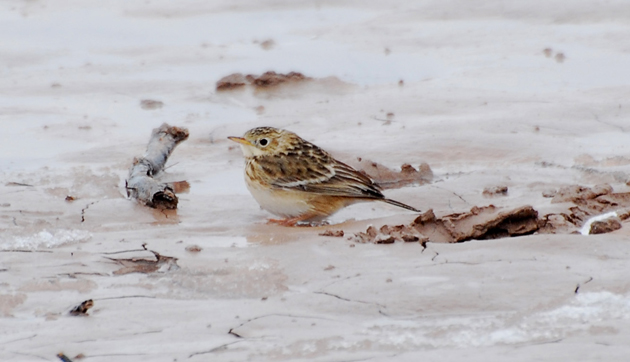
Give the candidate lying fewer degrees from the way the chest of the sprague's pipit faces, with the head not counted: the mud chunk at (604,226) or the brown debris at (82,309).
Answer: the brown debris

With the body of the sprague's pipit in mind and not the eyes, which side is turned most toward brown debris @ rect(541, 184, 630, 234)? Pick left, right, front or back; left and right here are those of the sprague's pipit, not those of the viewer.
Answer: back

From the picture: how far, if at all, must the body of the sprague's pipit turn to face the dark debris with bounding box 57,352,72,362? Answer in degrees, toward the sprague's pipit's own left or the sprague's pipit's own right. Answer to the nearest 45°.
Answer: approximately 90° to the sprague's pipit's own left

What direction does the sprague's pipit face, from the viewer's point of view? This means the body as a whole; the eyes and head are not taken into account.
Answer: to the viewer's left

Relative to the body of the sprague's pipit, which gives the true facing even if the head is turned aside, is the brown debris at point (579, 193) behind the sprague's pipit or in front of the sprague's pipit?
behind

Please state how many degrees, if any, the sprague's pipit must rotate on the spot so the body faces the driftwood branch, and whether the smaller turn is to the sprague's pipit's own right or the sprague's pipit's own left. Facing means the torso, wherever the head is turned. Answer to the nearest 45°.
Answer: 0° — it already faces it

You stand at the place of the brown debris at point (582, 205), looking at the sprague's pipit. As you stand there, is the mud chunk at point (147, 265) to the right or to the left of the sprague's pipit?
left

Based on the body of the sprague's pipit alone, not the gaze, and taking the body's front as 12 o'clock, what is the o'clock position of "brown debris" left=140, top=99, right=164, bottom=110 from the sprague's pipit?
The brown debris is roughly at 2 o'clock from the sprague's pipit.
